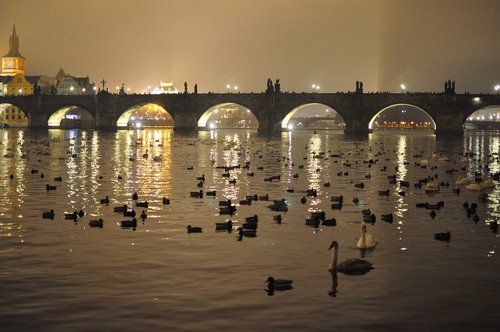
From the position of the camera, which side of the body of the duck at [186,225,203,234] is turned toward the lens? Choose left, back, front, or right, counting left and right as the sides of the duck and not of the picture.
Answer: left

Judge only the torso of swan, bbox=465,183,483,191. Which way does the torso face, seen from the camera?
to the viewer's left

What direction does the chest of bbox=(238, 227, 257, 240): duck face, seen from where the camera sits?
to the viewer's left

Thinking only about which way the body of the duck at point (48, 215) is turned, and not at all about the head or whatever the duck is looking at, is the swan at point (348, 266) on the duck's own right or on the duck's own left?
on the duck's own right

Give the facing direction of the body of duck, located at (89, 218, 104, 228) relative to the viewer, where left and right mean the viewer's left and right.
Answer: facing to the right of the viewer

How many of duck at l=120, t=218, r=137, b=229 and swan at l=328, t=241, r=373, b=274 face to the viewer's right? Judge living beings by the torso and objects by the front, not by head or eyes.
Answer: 1

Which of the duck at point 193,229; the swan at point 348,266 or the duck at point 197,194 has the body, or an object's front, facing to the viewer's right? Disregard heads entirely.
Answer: the duck at point 197,194

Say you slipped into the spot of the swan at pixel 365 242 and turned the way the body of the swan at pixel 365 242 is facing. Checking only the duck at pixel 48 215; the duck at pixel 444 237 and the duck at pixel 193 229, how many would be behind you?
1

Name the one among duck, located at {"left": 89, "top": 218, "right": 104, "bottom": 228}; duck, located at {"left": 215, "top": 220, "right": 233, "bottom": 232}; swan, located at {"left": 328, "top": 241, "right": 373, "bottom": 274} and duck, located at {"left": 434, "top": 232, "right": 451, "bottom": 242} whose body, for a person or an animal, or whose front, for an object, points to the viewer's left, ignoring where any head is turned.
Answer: the swan

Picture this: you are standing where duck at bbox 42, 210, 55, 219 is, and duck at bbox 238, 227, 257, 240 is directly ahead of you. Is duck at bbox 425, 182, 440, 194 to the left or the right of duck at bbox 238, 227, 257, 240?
left
